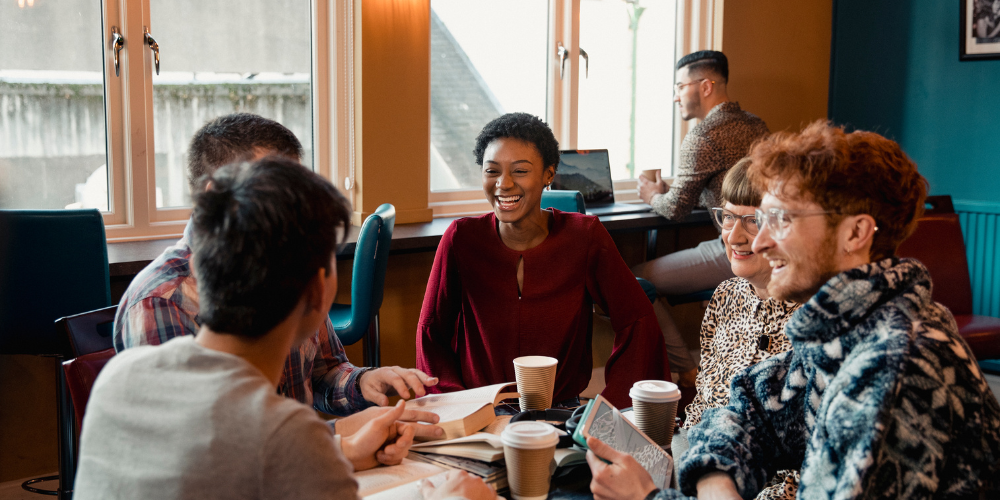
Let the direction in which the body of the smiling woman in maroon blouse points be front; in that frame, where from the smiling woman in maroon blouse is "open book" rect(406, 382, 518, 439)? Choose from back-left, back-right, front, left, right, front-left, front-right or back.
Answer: front

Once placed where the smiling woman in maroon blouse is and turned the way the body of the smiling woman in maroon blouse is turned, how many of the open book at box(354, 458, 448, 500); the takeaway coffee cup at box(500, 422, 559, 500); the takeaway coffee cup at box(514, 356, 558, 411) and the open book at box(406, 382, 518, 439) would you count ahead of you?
4

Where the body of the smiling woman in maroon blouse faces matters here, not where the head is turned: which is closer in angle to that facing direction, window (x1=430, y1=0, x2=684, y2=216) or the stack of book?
the stack of book

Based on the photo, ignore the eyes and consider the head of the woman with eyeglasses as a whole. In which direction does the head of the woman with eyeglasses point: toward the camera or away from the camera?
toward the camera

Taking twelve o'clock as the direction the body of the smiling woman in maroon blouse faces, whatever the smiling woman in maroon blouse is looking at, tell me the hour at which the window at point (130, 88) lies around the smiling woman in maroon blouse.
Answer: The window is roughly at 4 o'clock from the smiling woman in maroon blouse.

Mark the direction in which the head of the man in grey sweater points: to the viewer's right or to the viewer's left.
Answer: to the viewer's right

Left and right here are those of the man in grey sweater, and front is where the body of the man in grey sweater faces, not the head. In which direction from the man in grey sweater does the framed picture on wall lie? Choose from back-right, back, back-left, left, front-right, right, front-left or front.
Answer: front

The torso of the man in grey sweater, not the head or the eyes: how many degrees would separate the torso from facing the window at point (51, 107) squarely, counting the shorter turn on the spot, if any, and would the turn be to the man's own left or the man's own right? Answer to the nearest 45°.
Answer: approximately 45° to the man's own left

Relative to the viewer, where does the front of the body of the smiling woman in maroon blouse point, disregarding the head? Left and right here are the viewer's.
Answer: facing the viewer

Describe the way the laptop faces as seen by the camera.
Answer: facing the viewer and to the right of the viewer

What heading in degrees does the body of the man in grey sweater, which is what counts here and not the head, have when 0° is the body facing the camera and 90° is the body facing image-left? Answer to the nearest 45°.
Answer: approximately 225°

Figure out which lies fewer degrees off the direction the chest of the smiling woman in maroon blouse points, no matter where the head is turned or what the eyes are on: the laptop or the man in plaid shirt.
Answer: the man in plaid shirt

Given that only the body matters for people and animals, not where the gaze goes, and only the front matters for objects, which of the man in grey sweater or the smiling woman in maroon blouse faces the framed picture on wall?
the man in grey sweater

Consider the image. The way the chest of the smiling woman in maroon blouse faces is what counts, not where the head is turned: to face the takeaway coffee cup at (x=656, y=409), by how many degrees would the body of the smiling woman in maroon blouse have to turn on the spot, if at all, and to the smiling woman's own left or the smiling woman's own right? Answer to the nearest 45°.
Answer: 0° — they already face it

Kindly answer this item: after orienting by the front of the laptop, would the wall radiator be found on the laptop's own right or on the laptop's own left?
on the laptop's own left

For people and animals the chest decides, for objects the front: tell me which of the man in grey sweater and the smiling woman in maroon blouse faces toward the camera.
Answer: the smiling woman in maroon blouse

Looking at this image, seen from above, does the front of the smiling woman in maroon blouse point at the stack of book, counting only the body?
yes

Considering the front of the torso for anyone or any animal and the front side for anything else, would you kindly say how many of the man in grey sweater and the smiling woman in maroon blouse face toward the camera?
1
